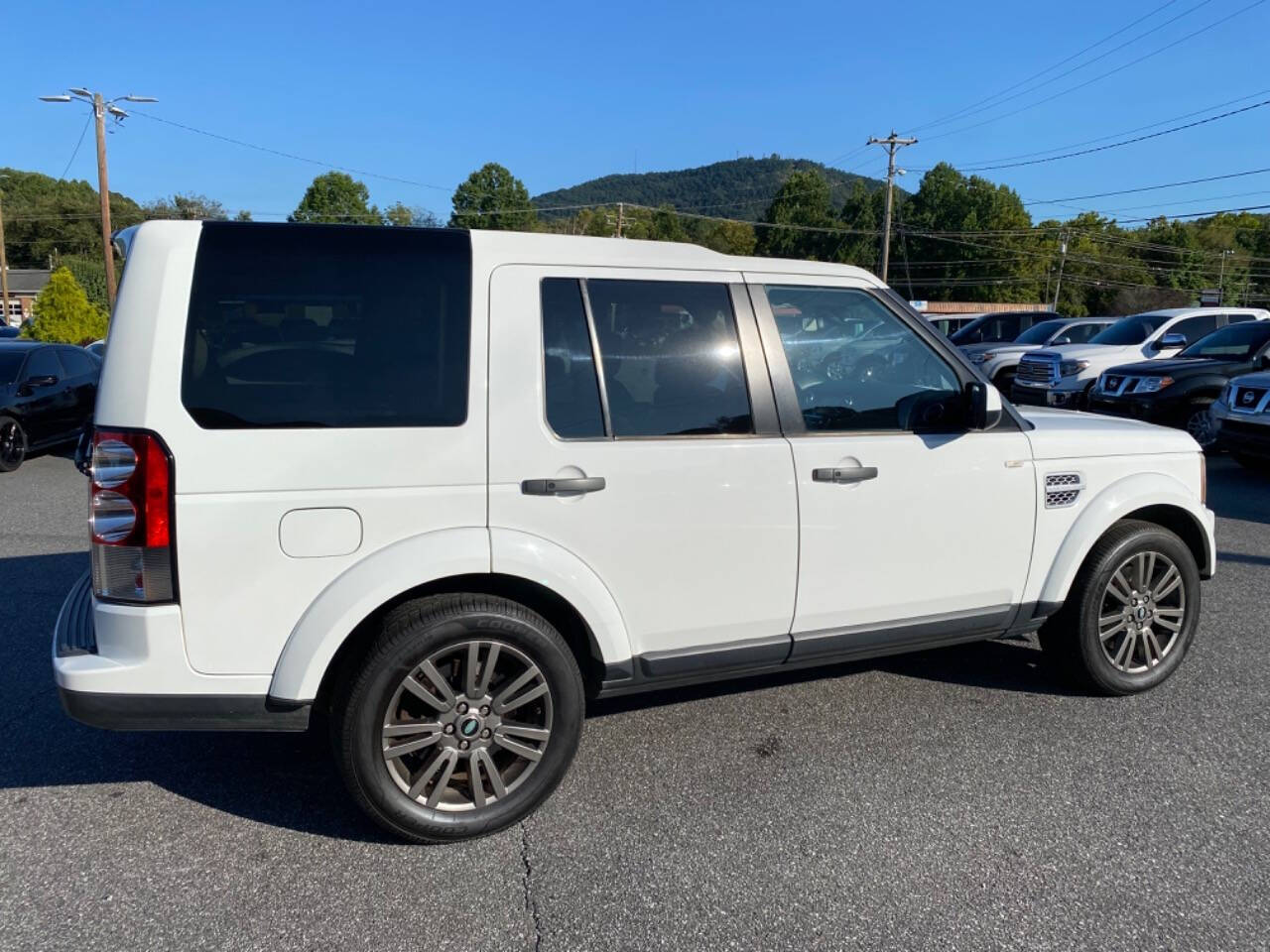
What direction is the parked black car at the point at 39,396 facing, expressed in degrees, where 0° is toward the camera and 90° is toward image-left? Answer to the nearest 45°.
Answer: approximately 45°

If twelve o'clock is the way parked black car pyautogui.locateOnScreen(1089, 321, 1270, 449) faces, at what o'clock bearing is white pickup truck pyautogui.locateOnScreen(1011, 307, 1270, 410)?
The white pickup truck is roughly at 4 o'clock from the parked black car.

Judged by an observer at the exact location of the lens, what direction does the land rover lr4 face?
facing away from the viewer and to the right of the viewer

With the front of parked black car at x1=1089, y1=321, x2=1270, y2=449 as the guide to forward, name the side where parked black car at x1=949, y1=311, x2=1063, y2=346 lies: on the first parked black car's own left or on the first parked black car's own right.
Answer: on the first parked black car's own right

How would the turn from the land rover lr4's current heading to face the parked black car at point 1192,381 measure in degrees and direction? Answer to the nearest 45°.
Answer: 0° — it already faces it

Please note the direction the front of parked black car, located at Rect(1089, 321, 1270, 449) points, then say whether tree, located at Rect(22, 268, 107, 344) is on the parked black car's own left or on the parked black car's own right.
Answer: on the parked black car's own right

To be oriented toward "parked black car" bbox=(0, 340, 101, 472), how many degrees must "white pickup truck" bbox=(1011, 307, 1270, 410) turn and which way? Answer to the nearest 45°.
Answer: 0° — it already faces it
